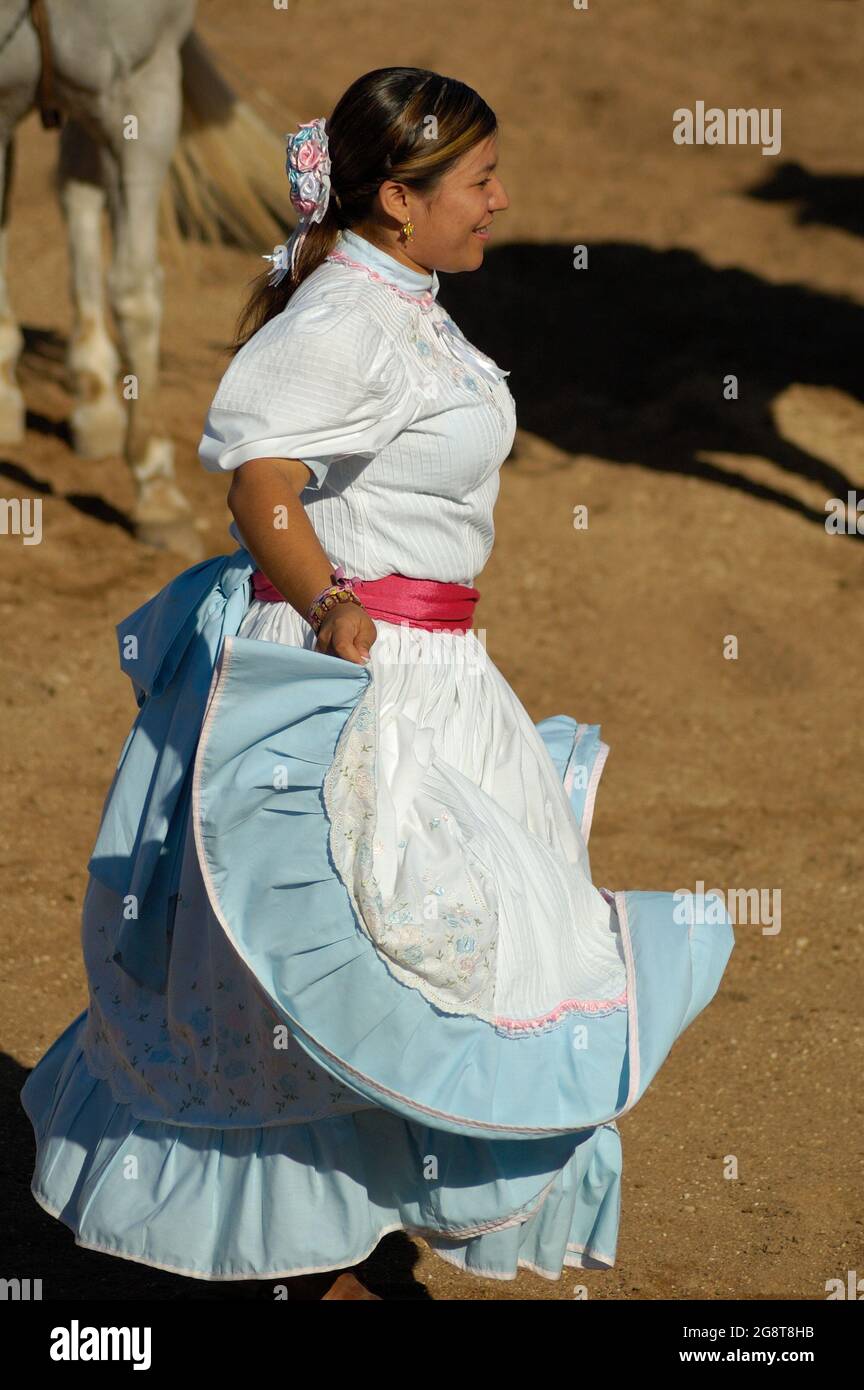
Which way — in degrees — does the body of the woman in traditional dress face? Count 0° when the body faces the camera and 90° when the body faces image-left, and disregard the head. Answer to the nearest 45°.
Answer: approximately 270°

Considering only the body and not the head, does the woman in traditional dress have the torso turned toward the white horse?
no

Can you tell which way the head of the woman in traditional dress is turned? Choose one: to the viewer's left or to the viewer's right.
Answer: to the viewer's right
